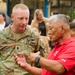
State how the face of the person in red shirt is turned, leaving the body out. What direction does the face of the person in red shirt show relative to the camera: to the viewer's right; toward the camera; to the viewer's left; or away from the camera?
to the viewer's left

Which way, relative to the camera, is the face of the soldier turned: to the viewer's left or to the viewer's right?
to the viewer's right

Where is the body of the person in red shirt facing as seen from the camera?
to the viewer's left
